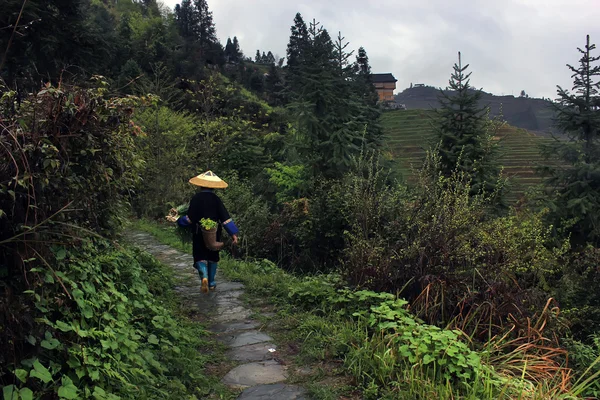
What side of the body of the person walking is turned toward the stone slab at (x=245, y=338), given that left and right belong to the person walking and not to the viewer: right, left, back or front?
back

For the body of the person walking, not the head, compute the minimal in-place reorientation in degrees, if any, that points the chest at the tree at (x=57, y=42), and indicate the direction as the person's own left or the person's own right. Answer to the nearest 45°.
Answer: approximately 45° to the person's own left

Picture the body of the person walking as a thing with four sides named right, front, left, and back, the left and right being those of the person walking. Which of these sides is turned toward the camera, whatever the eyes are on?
back

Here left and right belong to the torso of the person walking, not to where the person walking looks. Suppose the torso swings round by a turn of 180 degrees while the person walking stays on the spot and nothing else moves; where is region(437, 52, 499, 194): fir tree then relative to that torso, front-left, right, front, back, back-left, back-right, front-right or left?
back-left

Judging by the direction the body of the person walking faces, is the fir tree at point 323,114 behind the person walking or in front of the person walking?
in front

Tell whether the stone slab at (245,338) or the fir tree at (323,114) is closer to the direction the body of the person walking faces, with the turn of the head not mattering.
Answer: the fir tree

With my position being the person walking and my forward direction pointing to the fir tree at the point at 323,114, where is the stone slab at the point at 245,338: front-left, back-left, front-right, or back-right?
back-right
